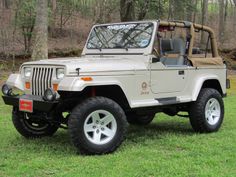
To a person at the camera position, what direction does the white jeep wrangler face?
facing the viewer and to the left of the viewer
